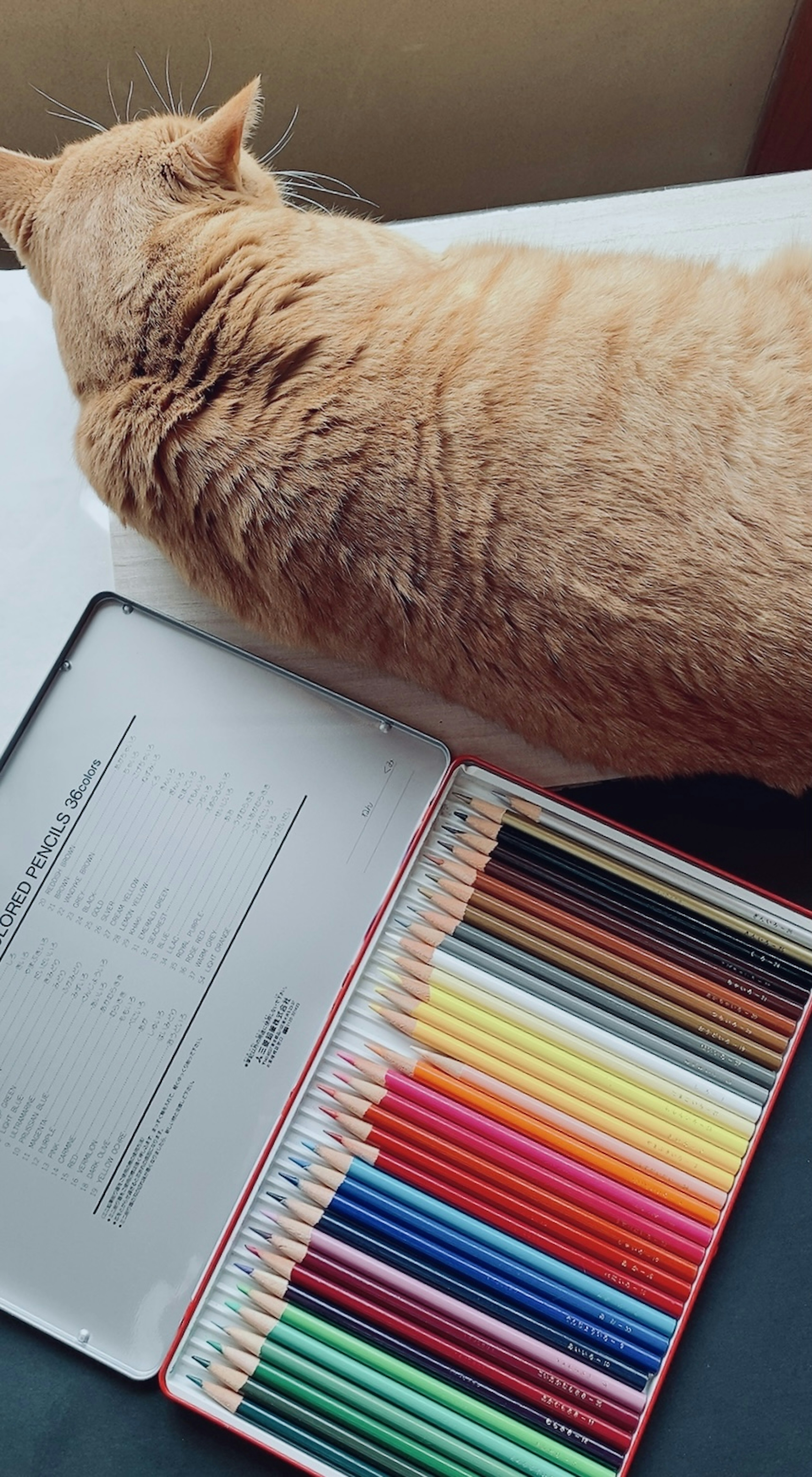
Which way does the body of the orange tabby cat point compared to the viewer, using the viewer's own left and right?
facing away from the viewer and to the left of the viewer
